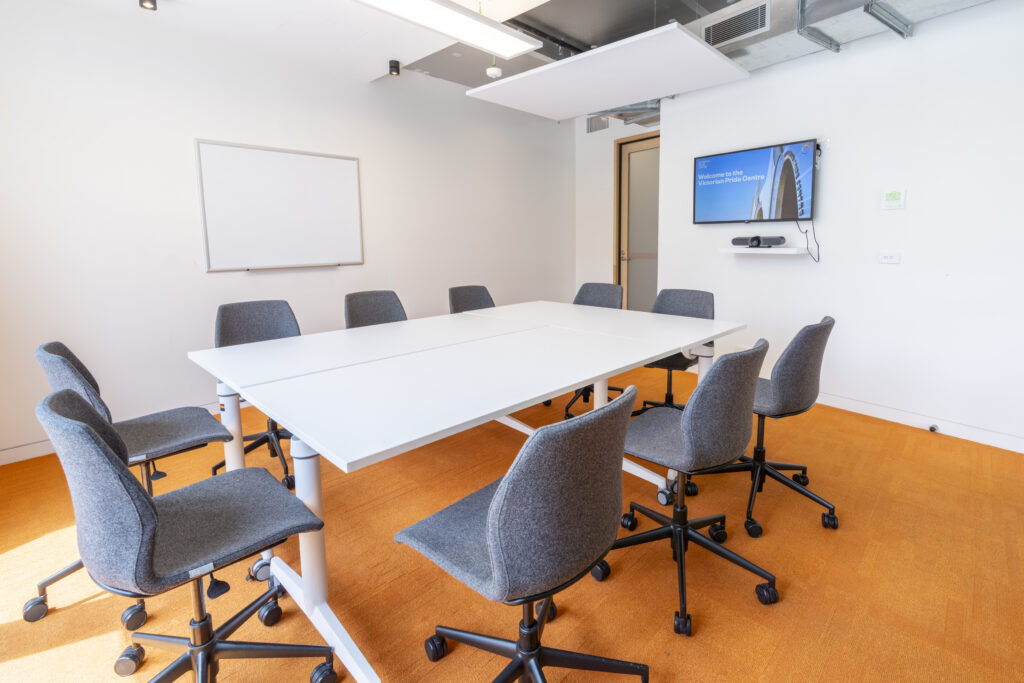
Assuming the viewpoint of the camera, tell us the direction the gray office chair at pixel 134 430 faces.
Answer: facing away from the viewer and to the right of the viewer

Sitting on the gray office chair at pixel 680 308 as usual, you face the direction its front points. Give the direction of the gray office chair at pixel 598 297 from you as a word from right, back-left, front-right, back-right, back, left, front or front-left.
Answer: right

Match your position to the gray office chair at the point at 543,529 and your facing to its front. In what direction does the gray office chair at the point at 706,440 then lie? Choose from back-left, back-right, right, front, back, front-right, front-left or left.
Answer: right

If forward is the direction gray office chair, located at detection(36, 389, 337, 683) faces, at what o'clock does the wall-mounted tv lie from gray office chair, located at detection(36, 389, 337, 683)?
The wall-mounted tv is roughly at 1 o'clock from the gray office chair.

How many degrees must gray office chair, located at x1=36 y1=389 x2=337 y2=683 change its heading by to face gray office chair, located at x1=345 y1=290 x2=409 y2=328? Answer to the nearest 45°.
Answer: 0° — it already faces it

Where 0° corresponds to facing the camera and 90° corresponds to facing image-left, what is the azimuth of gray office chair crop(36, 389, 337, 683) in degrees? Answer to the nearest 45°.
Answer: approximately 225°

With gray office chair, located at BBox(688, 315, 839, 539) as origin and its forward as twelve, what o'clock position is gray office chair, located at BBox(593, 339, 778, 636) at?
gray office chair, located at BBox(593, 339, 778, 636) is roughly at 8 o'clock from gray office chair, located at BBox(688, 315, 839, 539).

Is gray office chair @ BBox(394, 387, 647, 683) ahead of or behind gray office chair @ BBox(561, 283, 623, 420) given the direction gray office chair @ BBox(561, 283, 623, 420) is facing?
ahead

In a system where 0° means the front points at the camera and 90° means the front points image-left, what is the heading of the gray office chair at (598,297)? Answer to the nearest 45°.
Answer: approximately 45°

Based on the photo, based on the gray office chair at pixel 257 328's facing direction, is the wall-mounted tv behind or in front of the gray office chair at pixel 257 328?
in front

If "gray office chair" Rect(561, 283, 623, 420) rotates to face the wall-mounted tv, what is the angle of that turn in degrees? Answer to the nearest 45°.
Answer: approximately 135° to its left

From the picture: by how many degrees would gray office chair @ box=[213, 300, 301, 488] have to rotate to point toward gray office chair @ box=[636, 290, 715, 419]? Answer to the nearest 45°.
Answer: approximately 45° to its left
